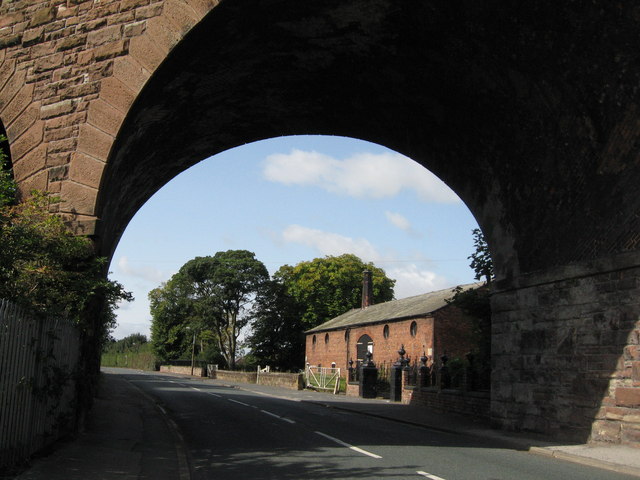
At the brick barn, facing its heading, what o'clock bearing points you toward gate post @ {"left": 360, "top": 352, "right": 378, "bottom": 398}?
The gate post is roughly at 11 o'clock from the brick barn.

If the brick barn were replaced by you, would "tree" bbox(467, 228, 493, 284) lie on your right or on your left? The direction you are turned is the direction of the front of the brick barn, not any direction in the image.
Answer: on your left

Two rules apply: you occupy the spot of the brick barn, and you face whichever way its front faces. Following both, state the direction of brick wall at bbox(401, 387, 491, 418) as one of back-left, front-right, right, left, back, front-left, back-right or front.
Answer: front-left

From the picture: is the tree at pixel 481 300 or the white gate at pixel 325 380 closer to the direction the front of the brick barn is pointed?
the white gate

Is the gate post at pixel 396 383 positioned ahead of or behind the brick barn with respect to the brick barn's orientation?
ahead

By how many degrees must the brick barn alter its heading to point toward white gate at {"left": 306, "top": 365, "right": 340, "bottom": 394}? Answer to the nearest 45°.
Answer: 0° — it already faces it

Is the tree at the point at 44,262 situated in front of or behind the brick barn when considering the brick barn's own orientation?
in front

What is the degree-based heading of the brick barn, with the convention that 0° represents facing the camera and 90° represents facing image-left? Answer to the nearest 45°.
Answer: approximately 45°

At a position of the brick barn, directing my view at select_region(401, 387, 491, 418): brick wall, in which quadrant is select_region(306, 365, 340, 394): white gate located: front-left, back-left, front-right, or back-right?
front-right

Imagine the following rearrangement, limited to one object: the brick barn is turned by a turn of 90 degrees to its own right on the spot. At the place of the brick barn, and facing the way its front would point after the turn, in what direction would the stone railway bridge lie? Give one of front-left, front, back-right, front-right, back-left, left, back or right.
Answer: back-left
